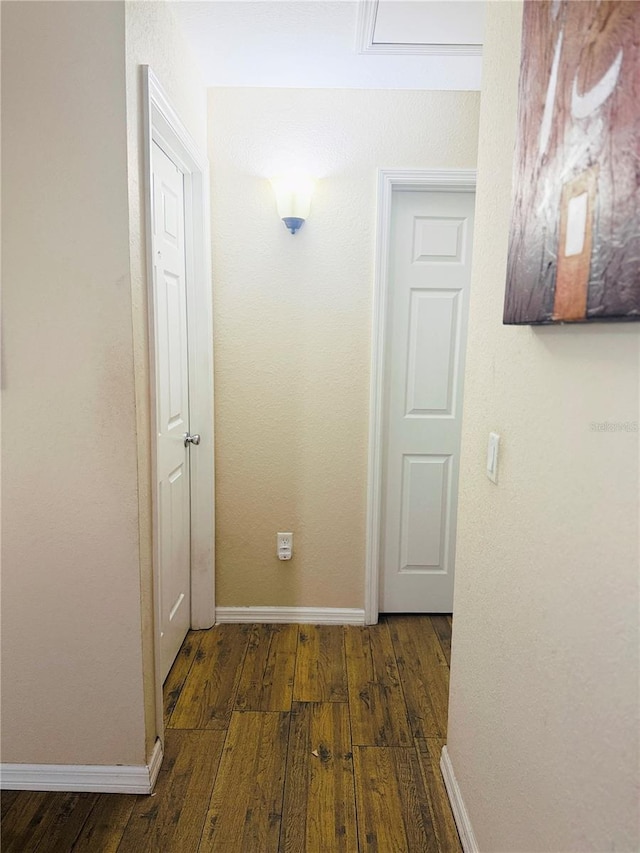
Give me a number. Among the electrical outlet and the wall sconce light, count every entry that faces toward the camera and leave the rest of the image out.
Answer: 2

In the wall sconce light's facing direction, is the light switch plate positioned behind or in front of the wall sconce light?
in front

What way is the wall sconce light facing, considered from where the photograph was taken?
facing the viewer

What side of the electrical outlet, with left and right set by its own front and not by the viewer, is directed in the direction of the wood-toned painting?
front

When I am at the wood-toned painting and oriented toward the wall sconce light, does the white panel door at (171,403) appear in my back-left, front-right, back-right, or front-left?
front-left

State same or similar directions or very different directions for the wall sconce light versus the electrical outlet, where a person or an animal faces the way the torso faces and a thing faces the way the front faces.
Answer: same or similar directions

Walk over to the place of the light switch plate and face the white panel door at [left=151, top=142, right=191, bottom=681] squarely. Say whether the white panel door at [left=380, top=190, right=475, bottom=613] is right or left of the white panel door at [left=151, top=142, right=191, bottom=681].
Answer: right
